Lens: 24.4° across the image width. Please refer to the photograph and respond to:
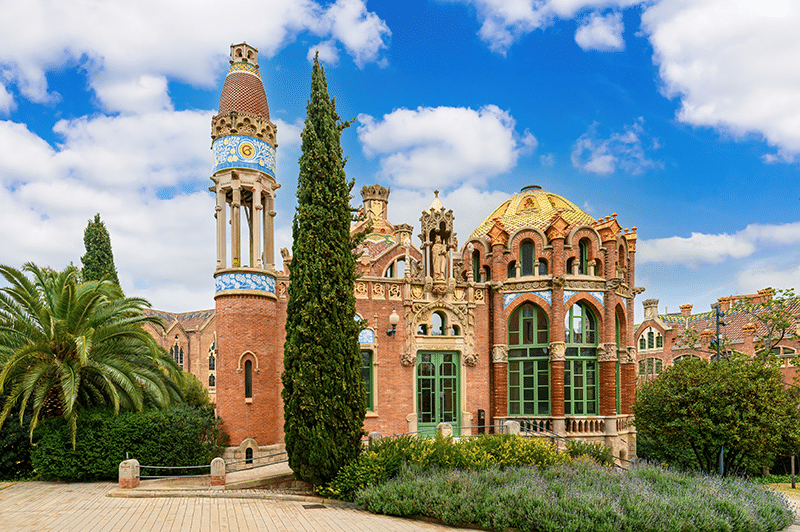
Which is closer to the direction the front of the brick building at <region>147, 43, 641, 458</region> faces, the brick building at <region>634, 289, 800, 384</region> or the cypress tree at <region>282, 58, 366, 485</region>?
the cypress tree

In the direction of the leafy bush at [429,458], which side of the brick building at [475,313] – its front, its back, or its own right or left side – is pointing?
front

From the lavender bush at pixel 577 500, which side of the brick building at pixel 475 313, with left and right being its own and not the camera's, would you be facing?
front

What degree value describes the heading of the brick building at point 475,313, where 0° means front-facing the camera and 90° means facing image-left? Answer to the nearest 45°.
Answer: approximately 0°
